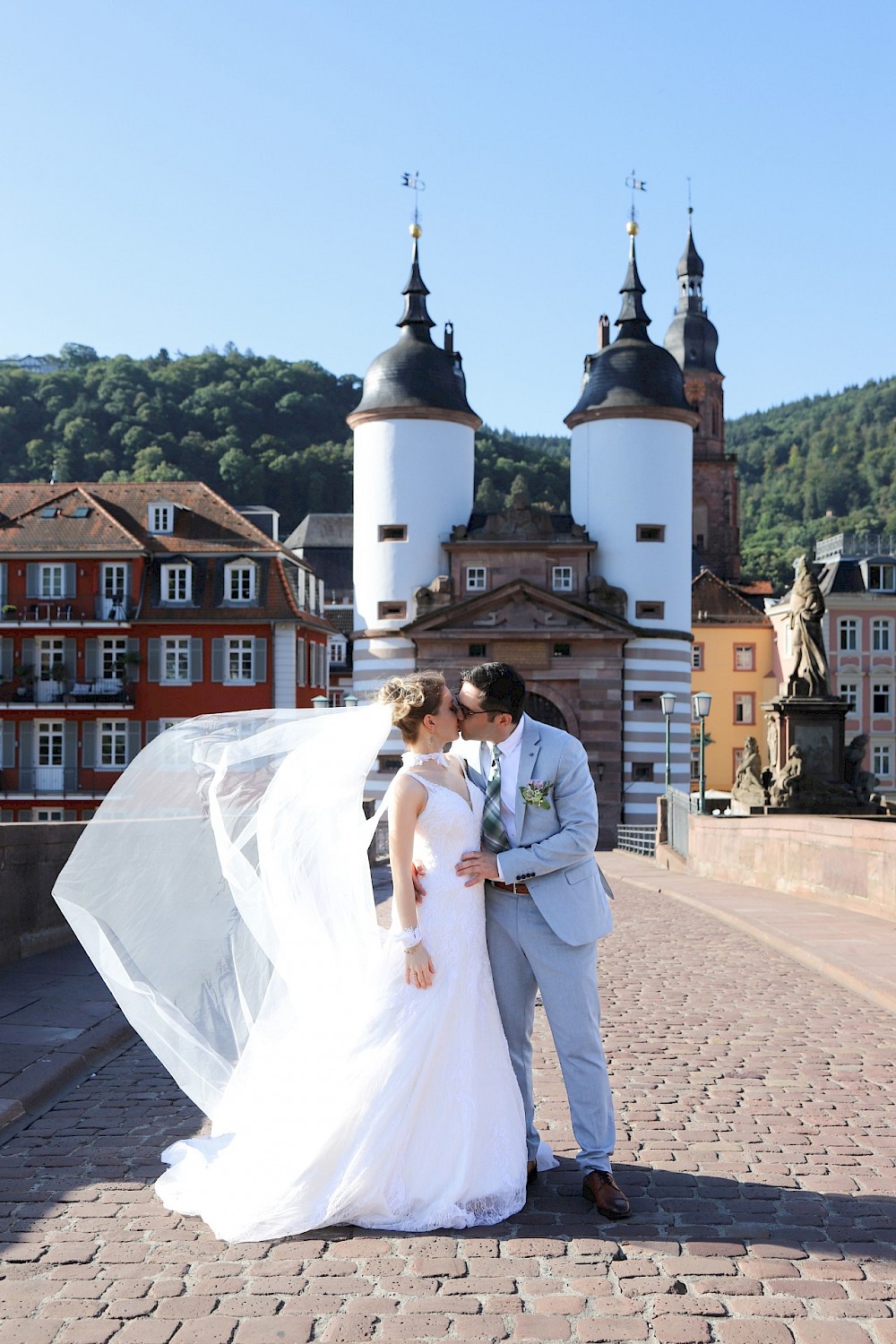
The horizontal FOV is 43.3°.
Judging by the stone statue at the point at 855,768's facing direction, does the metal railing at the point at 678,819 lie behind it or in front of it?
behind

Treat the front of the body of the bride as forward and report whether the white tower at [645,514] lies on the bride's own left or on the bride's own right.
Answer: on the bride's own left

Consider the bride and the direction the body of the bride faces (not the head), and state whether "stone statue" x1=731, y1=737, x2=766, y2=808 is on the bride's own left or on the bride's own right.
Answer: on the bride's own left

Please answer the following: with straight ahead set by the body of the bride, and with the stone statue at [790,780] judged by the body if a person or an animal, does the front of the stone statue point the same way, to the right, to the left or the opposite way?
to the right

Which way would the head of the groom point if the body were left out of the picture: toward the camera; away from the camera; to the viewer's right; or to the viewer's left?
to the viewer's left

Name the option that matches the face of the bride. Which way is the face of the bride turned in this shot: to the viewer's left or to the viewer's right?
to the viewer's right

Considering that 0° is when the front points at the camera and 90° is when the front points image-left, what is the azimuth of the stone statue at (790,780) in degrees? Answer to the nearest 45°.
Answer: approximately 45°

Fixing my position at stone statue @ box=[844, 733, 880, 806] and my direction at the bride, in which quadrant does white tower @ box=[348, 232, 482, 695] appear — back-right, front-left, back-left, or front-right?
back-right

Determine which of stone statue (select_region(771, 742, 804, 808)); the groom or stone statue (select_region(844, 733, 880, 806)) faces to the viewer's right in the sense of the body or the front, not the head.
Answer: stone statue (select_region(844, 733, 880, 806))

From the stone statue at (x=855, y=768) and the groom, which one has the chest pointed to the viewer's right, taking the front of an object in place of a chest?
the stone statue

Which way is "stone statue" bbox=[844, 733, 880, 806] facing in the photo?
to the viewer's right
